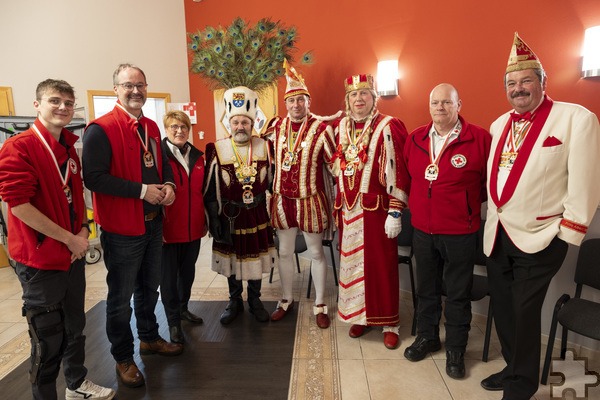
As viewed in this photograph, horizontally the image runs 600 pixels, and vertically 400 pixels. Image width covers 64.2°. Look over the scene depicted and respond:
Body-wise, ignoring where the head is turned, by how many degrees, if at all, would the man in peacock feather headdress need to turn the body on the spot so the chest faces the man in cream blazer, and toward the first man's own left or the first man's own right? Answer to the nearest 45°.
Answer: approximately 45° to the first man's own left

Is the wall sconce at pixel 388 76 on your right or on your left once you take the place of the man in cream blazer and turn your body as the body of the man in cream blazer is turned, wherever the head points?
on your right

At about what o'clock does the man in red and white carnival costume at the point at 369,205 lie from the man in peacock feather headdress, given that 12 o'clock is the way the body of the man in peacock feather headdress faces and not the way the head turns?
The man in red and white carnival costume is roughly at 10 o'clock from the man in peacock feather headdress.

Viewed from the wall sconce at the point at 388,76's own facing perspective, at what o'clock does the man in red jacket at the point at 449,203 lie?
The man in red jacket is roughly at 10 o'clock from the wall sconce.

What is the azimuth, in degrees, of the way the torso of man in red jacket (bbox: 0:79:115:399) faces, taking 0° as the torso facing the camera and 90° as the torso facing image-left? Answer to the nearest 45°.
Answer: approximately 315°

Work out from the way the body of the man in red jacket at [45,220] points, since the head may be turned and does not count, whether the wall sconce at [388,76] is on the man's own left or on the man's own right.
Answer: on the man's own left

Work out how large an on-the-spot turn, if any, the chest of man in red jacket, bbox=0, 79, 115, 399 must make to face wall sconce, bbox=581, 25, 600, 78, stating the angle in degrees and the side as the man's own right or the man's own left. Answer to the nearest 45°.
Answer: approximately 45° to the man's own left
